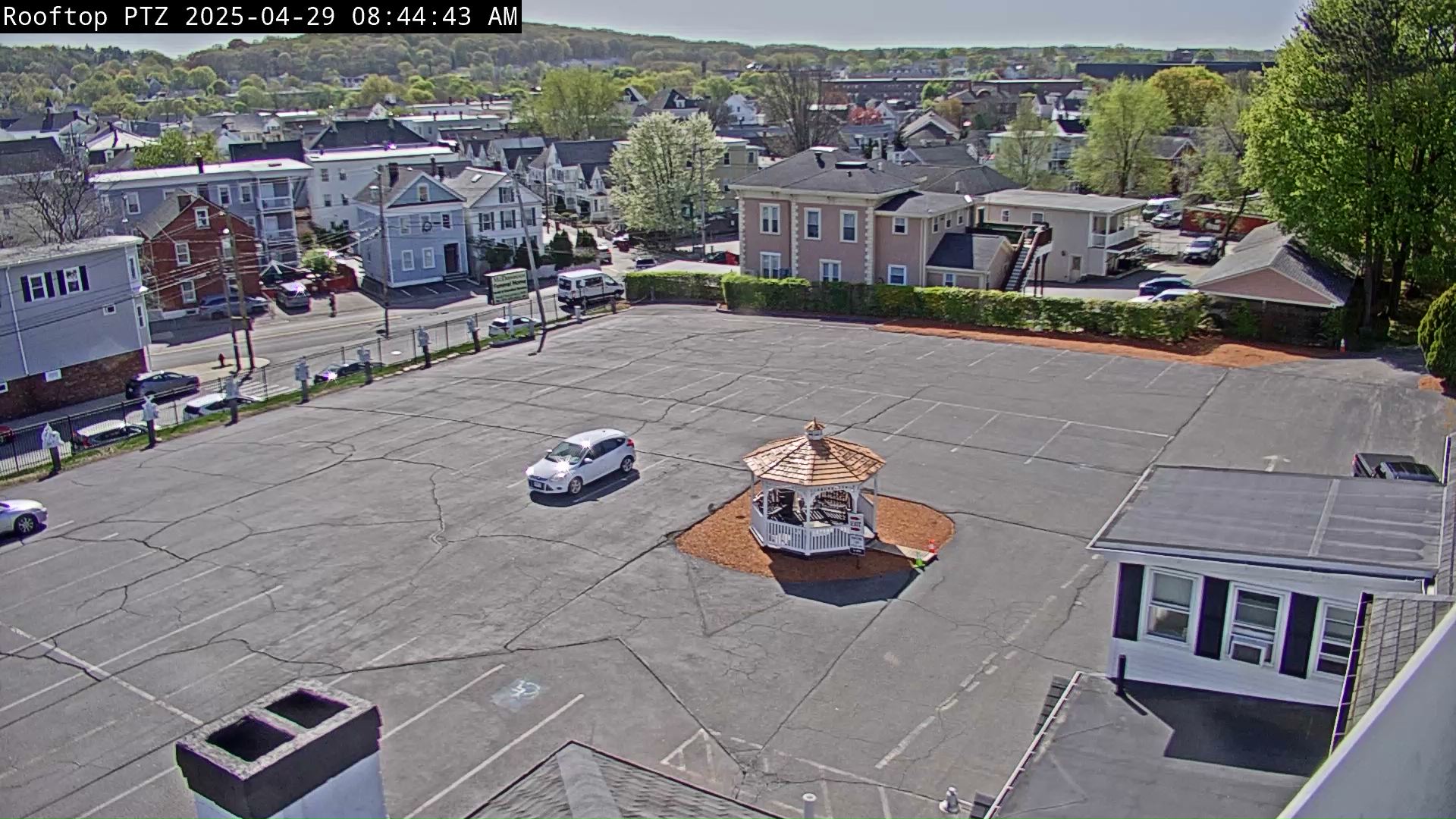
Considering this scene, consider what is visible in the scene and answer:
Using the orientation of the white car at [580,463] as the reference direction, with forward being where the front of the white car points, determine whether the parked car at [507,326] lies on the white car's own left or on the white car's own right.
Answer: on the white car's own right

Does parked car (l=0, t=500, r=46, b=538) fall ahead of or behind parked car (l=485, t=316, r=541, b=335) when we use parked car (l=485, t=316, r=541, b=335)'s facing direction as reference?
behind

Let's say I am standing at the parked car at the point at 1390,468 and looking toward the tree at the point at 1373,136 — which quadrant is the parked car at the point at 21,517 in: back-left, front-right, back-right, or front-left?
back-left

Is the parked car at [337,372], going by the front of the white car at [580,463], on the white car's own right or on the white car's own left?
on the white car's own right

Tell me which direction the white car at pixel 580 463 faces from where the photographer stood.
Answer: facing the viewer and to the left of the viewer

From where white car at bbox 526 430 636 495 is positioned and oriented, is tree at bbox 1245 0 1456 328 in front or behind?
behind

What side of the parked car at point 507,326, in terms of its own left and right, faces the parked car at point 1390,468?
right

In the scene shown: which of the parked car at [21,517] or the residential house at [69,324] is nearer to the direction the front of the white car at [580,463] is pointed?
the parked car

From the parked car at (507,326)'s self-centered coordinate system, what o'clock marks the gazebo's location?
The gazebo is roughly at 4 o'clock from the parked car.

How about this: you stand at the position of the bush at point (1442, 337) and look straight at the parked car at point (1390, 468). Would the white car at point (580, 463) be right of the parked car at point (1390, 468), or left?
right

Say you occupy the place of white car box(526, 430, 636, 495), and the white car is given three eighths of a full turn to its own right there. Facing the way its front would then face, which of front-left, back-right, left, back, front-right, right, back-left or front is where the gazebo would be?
back-right

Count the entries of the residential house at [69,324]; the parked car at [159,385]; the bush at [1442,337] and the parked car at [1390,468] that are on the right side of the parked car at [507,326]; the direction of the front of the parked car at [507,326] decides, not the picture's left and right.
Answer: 2
